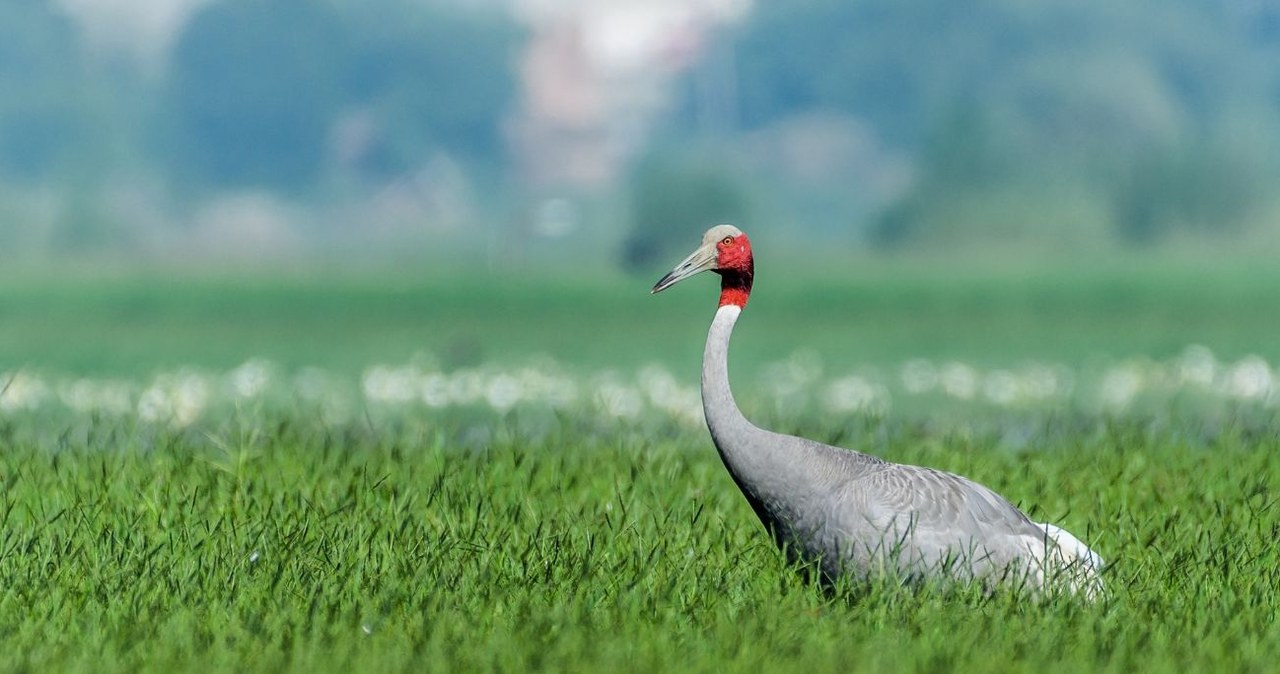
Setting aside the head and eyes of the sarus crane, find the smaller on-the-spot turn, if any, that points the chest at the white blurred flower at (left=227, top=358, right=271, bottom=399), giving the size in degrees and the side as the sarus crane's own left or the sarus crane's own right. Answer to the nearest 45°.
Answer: approximately 45° to the sarus crane's own right

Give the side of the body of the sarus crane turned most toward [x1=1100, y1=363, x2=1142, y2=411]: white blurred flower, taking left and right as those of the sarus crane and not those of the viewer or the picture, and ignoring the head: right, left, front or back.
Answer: right

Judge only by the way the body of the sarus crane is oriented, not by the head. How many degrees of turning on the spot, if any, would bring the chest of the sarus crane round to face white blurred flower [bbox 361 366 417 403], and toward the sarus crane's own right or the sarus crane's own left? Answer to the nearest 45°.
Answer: approximately 45° to the sarus crane's own right

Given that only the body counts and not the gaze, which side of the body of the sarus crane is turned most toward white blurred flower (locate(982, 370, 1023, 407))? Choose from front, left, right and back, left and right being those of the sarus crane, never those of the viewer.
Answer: right

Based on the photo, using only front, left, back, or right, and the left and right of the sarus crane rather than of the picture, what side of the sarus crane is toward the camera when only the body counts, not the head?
left

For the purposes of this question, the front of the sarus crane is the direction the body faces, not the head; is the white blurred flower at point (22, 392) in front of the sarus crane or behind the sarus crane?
in front

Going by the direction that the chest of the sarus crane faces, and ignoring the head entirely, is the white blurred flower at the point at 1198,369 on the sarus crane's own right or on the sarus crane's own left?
on the sarus crane's own right

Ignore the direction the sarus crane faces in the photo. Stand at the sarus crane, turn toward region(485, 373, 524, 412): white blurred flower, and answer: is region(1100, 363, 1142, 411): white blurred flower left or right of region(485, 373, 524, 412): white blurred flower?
right

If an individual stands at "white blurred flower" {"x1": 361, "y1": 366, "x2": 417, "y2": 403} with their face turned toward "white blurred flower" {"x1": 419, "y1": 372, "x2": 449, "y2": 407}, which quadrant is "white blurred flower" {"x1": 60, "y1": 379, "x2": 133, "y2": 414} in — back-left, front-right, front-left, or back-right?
back-right

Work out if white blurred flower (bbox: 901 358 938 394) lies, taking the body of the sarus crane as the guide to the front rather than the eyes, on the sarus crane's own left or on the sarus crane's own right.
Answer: on the sarus crane's own right
